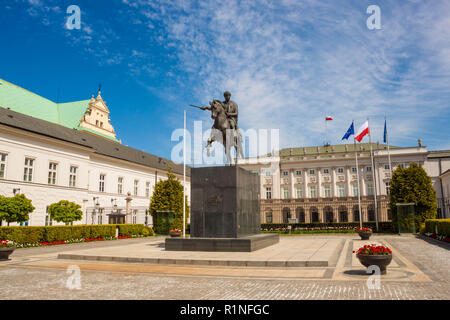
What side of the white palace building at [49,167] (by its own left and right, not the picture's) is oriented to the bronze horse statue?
front

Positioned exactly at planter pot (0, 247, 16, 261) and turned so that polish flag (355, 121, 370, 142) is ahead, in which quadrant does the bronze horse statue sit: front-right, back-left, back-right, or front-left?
front-right

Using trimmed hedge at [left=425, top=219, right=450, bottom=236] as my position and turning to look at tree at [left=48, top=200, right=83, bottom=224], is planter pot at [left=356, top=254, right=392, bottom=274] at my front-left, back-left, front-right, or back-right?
front-left

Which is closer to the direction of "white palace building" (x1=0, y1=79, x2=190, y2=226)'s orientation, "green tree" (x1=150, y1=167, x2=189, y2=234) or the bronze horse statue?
the bronze horse statue

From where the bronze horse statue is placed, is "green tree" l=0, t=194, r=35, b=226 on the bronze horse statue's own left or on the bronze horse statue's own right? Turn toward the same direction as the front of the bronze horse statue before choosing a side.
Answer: on the bronze horse statue's own right

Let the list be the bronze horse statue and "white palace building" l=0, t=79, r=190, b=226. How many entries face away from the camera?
0

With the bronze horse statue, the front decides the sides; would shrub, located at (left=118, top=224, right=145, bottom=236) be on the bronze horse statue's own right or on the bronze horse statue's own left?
on the bronze horse statue's own right

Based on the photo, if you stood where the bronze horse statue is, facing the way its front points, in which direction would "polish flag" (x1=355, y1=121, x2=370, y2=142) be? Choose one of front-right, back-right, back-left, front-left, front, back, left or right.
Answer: back

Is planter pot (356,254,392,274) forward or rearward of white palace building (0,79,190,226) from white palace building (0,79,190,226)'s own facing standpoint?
forward

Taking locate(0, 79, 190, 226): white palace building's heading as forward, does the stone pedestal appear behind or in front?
in front

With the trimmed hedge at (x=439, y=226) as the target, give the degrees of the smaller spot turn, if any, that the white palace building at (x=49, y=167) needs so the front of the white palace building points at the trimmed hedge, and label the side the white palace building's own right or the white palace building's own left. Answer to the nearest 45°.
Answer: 0° — it already faces it

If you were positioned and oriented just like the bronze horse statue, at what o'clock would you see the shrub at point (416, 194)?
The shrub is roughly at 6 o'clock from the bronze horse statue.

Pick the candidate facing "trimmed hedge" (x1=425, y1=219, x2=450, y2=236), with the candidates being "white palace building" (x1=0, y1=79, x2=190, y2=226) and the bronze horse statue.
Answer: the white palace building

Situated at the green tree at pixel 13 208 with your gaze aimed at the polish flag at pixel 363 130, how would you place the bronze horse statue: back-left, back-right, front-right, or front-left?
front-right

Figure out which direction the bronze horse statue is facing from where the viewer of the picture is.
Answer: facing the viewer and to the left of the viewer
